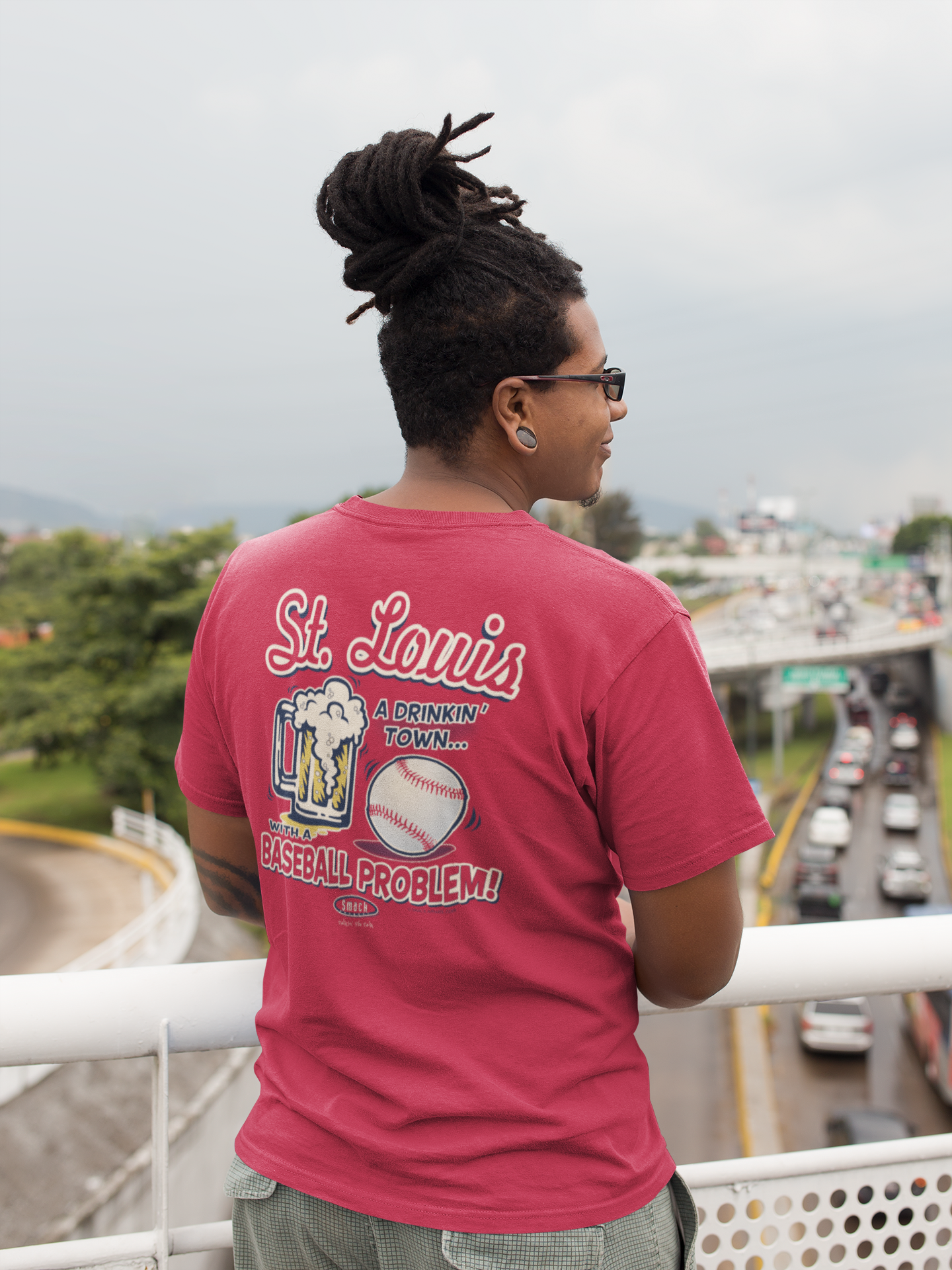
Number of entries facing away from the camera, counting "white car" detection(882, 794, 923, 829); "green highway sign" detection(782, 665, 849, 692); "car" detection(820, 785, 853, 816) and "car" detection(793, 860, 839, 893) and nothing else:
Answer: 3

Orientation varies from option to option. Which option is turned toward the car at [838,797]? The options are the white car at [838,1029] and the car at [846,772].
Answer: the white car

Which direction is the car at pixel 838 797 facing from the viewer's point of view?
away from the camera

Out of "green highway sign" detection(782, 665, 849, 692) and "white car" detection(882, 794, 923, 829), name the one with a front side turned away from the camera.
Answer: the white car

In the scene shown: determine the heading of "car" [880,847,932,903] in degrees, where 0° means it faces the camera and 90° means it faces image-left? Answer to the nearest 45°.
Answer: approximately 180°

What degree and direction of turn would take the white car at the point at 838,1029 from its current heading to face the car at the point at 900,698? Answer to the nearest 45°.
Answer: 0° — it already faces it

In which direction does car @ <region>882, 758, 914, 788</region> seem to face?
away from the camera

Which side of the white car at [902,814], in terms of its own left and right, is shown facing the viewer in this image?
back

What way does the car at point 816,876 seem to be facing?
away from the camera

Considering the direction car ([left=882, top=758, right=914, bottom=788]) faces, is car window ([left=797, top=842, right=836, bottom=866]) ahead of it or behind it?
behind

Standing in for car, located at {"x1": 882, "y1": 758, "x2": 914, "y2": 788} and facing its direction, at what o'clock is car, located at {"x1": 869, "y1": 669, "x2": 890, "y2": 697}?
car, located at {"x1": 869, "y1": 669, "x2": 890, "y2": 697} is roughly at 12 o'clock from car, located at {"x1": 882, "y1": 758, "x2": 914, "y2": 788}.
